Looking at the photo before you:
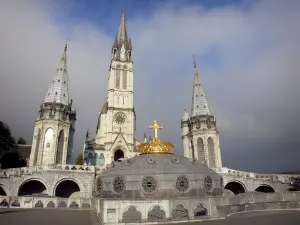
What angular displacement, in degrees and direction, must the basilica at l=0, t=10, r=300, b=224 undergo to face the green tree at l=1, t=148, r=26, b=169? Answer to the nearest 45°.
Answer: approximately 135° to its right

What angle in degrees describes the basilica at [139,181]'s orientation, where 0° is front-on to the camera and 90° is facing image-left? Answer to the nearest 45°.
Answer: approximately 0°
